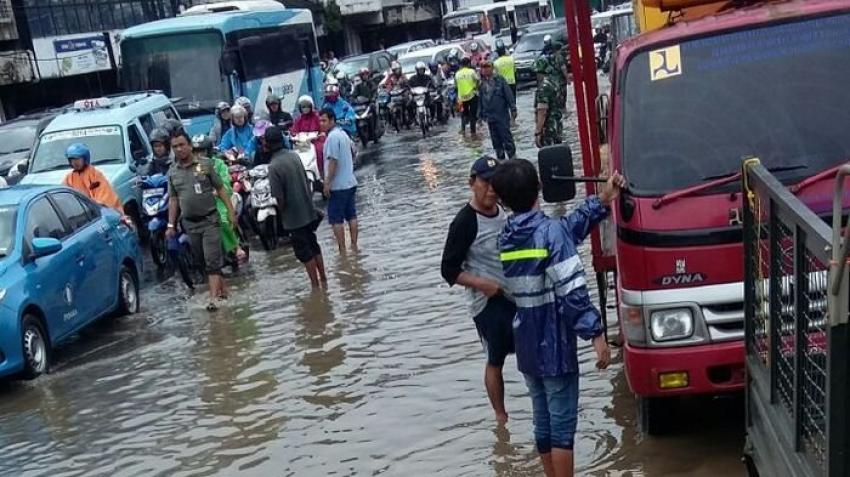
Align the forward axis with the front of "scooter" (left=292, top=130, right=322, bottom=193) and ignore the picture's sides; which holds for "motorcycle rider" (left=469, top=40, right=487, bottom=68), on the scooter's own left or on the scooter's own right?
on the scooter's own left

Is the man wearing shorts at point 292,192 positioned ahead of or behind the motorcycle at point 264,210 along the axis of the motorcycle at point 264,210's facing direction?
ahead

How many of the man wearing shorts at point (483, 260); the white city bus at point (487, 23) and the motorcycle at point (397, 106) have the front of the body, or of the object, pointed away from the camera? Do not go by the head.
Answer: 0

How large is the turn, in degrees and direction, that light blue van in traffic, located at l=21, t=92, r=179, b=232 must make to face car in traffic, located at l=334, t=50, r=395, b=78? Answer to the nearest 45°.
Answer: approximately 180°

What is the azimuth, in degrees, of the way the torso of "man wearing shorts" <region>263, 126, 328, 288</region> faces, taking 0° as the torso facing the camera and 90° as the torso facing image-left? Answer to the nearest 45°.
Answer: approximately 135°

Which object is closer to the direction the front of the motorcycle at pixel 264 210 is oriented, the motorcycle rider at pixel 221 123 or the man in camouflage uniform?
the man in camouflage uniform

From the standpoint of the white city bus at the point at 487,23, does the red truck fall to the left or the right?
on its left

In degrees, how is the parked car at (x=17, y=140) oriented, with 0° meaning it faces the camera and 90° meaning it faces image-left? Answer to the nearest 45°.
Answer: approximately 45°

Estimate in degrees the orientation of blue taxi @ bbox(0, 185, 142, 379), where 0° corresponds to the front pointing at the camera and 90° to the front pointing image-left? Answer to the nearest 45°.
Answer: approximately 45°

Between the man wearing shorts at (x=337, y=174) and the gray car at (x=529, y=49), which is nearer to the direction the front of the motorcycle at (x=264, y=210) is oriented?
the man wearing shorts

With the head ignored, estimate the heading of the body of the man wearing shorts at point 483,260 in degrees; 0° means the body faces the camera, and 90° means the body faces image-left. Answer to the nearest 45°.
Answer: approximately 315°

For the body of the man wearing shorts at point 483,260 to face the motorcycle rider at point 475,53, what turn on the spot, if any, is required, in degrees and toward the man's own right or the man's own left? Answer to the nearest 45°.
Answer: approximately 135° to the man's own left

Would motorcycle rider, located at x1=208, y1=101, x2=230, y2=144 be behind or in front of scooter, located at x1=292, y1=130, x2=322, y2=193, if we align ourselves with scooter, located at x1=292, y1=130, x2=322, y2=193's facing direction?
behind

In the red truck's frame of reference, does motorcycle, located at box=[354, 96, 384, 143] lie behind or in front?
behind

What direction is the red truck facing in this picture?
toward the camera
